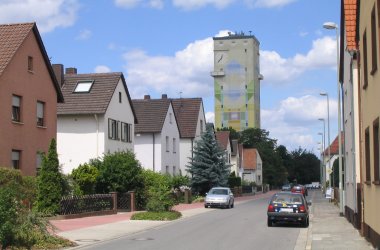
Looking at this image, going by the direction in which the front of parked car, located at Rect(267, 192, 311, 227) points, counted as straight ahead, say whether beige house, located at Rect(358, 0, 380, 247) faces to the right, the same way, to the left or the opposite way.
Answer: to the left

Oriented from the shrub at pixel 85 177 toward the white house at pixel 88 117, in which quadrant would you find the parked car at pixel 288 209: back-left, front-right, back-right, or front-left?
back-right

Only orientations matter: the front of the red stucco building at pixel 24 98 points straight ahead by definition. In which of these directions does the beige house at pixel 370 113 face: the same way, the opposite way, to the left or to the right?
the opposite way

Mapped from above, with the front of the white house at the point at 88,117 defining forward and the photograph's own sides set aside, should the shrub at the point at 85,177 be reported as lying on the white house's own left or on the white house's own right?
on the white house's own right

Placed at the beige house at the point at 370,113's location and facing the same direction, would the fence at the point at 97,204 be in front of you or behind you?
in front

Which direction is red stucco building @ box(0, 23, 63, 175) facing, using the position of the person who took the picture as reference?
facing the viewer and to the right of the viewer

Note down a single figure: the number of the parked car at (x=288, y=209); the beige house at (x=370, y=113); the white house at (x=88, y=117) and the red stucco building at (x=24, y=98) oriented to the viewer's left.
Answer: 1

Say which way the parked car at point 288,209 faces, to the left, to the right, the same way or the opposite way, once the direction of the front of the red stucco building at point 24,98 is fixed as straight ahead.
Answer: to the left

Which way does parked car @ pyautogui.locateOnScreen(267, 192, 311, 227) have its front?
away from the camera

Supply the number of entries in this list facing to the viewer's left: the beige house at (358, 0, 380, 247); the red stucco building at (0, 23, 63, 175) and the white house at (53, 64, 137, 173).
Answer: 1

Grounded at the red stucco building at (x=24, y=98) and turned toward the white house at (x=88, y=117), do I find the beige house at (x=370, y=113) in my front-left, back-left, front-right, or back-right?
back-right

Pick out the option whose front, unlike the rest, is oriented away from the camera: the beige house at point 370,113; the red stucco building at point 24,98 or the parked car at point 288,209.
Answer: the parked car

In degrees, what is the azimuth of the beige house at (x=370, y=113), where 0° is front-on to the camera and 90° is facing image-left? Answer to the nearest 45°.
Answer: approximately 90°

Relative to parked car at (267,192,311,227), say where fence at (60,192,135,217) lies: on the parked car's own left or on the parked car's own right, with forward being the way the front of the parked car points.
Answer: on the parked car's own left
